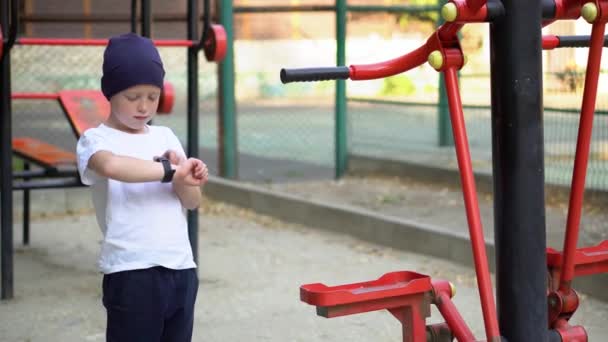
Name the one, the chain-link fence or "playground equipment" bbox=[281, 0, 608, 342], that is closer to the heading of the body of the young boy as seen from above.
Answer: the playground equipment

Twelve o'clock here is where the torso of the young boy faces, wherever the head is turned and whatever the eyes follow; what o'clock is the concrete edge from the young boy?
The concrete edge is roughly at 8 o'clock from the young boy.

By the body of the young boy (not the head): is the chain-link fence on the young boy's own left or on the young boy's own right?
on the young boy's own left

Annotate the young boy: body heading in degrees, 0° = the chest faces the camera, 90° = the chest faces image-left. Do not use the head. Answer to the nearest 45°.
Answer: approximately 315°

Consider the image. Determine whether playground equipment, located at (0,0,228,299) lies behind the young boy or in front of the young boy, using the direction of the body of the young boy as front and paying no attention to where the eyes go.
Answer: behind

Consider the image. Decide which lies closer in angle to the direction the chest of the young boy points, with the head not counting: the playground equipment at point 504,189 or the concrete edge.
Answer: the playground equipment
